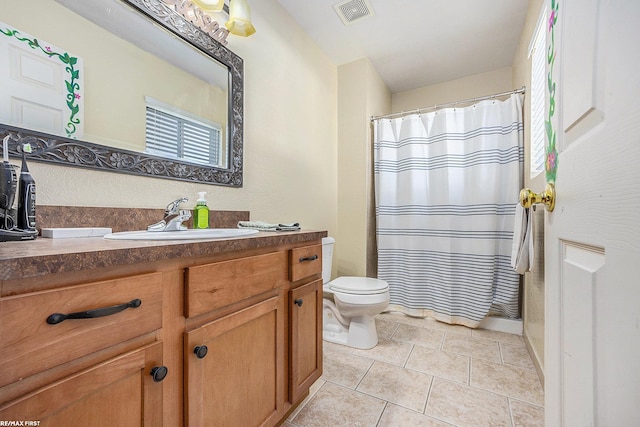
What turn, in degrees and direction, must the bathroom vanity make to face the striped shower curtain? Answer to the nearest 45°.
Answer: approximately 45° to its left

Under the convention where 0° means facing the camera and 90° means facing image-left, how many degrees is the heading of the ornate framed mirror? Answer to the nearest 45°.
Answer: approximately 315°

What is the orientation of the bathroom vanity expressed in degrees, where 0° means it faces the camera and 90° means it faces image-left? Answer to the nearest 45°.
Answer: approximately 315°

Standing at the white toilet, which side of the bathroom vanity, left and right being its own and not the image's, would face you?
left

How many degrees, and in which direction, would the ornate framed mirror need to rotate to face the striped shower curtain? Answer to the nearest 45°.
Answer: approximately 45° to its left

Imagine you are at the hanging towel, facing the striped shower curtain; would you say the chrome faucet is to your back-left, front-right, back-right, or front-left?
back-left

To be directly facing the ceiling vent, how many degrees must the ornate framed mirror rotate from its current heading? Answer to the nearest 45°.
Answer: approximately 45° to its left
